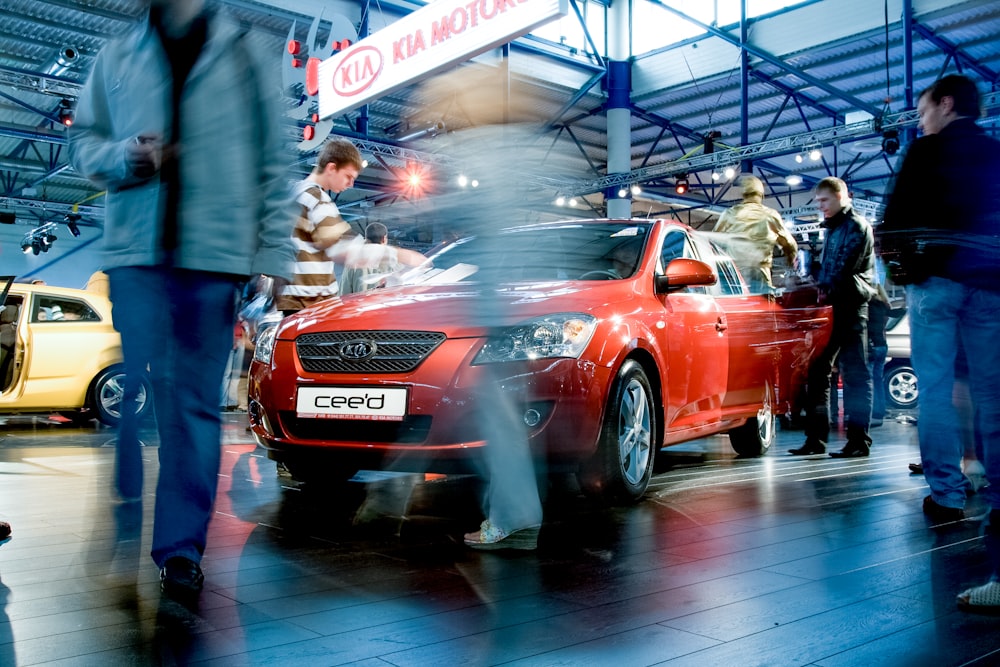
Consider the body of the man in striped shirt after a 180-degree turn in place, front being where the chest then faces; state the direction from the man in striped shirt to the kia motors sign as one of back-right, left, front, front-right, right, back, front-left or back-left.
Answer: right

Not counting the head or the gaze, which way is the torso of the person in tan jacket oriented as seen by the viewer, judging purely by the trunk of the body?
away from the camera

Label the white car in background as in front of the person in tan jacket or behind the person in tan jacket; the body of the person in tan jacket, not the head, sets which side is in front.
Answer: in front

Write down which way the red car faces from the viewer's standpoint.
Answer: facing the viewer and to the left of the viewer

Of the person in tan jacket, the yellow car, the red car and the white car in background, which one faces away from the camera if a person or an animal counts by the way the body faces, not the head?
the person in tan jacket

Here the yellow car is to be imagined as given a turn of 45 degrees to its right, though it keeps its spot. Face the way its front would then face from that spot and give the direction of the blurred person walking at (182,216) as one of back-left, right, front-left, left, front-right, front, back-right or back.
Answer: back-left

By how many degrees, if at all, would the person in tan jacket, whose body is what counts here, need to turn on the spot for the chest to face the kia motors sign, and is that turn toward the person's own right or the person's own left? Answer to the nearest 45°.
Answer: approximately 45° to the person's own left

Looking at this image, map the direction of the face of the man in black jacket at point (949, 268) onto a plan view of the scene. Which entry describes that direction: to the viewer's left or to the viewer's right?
to the viewer's left

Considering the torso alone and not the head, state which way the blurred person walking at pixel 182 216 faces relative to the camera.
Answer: toward the camera

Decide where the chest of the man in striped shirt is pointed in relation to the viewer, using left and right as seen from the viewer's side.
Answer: facing to the right of the viewer

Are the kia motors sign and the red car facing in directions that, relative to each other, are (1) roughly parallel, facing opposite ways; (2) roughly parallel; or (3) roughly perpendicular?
roughly parallel

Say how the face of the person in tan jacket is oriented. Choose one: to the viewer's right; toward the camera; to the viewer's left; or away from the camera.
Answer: away from the camera

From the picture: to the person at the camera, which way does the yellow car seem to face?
facing to the left of the viewer

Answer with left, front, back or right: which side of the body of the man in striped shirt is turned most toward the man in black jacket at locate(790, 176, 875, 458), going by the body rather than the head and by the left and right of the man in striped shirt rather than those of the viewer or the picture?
front

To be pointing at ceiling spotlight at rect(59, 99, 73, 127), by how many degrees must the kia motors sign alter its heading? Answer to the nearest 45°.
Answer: approximately 90° to its right

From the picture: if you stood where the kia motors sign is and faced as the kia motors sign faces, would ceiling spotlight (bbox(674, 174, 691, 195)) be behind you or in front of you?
behind

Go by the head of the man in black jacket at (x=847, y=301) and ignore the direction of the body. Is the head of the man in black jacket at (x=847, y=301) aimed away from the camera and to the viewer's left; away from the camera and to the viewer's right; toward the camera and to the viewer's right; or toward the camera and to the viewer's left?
toward the camera and to the viewer's left
